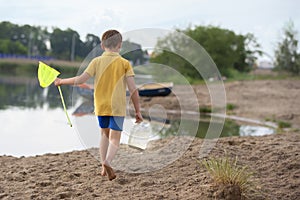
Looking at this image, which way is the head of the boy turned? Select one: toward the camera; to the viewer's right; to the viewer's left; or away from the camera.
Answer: away from the camera

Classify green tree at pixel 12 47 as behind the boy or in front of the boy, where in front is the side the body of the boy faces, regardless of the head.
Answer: in front

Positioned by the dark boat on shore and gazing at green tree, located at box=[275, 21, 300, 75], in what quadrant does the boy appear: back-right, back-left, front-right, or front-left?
back-right

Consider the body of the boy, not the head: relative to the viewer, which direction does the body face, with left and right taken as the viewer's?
facing away from the viewer

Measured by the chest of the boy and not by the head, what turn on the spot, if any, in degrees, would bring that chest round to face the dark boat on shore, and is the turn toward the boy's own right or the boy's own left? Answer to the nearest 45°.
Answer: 0° — they already face it

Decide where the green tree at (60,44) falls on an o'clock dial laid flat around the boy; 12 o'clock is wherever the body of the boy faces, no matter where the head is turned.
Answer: The green tree is roughly at 12 o'clock from the boy.

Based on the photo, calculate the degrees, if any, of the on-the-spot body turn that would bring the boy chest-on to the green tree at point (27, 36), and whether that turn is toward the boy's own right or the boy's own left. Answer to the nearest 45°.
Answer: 0° — they already face it

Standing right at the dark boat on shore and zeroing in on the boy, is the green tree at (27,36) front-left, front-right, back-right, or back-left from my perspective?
back-right

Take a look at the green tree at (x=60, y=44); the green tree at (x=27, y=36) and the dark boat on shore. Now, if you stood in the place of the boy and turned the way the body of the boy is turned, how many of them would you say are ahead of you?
3

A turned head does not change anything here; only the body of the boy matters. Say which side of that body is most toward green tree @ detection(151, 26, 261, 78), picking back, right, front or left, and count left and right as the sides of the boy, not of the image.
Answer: front
